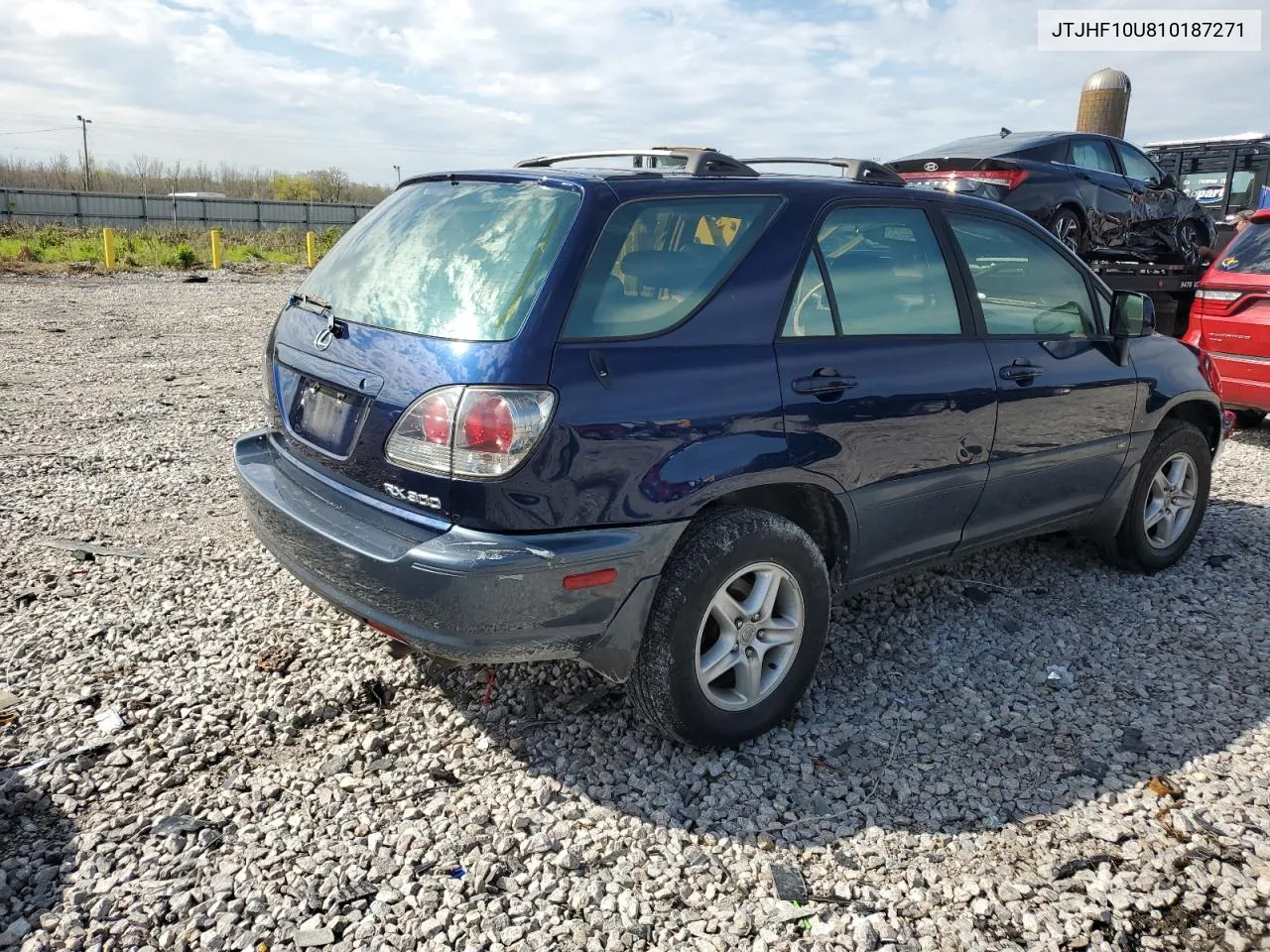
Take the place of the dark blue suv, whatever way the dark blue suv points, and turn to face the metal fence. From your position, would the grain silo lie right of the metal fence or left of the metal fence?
right

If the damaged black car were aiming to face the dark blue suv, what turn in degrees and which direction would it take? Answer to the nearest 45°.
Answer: approximately 135° to its right

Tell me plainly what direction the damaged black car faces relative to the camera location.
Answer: facing away from the viewer and to the right of the viewer

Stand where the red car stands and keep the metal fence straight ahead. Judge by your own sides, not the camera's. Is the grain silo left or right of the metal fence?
right

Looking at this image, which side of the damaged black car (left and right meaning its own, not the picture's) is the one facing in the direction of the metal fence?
left

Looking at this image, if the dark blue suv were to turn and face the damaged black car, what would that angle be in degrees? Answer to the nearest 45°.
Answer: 0° — it already faces it

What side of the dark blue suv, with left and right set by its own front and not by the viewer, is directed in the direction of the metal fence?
left

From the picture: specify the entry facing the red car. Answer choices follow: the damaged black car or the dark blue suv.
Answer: the dark blue suv

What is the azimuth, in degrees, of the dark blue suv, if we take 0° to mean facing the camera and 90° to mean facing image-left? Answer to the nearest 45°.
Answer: approximately 225°
